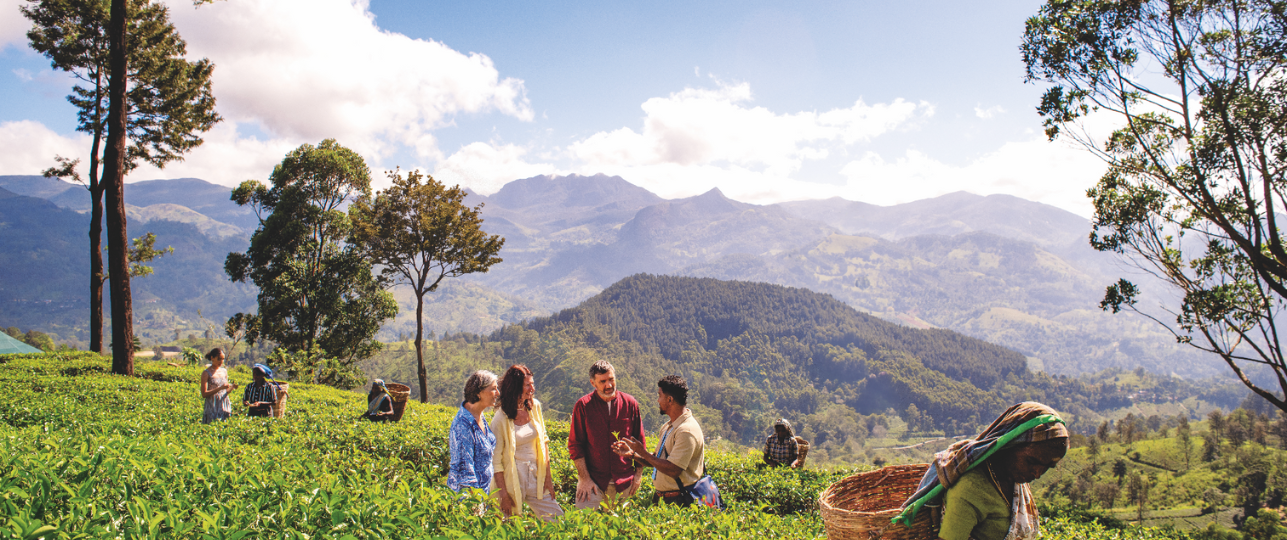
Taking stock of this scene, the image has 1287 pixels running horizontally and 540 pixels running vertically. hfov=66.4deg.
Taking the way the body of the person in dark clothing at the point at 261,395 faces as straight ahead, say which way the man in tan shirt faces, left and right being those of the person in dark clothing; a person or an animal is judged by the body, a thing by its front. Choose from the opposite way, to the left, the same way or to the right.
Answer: to the right

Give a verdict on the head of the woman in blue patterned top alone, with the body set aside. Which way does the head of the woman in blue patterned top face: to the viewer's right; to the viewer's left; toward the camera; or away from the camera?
to the viewer's right

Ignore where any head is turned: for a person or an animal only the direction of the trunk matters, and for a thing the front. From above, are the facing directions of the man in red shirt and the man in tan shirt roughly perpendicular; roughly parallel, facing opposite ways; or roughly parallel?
roughly perpendicular

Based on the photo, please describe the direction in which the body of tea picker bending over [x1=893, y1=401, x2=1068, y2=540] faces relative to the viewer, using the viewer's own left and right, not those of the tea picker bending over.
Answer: facing to the right of the viewer

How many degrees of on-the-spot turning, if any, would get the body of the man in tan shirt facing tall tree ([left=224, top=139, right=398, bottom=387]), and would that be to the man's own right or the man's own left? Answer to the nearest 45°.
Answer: approximately 45° to the man's own right

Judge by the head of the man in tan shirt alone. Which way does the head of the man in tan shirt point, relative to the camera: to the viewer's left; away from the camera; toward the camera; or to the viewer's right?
to the viewer's left

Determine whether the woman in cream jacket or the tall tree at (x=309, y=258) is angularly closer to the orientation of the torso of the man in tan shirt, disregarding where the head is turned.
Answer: the woman in cream jacket

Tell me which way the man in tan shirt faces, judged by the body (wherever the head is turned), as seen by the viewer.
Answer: to the viewer's left

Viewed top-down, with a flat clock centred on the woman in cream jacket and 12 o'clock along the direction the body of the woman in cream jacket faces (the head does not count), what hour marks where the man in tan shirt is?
The man in tan shirt is roughly at 11 o'clock from the woman in cream jacket.

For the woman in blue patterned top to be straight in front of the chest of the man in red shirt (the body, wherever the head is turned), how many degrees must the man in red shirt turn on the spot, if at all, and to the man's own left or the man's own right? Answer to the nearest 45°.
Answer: approximately 45° to the man's own right

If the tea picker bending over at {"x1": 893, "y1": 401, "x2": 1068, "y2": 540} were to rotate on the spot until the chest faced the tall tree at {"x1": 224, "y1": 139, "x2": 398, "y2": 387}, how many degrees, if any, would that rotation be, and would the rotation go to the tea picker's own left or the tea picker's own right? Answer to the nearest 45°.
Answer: approximately 135° to the tea picker's own left

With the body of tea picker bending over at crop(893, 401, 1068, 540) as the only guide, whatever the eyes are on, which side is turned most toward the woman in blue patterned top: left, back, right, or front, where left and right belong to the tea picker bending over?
back

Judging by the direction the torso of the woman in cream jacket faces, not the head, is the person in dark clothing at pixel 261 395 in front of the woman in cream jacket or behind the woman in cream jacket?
behind

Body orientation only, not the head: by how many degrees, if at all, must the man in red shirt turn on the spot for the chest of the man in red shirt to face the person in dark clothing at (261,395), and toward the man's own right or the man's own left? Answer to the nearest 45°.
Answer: approximately 135° to the man's own right

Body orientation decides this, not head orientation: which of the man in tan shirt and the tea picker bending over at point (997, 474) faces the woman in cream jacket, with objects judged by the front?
the man in tan shirt
